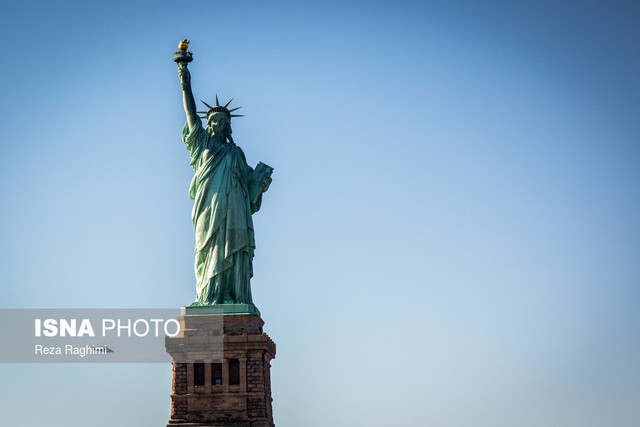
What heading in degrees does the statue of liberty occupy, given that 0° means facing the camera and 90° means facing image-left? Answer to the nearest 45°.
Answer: approximately 0°
